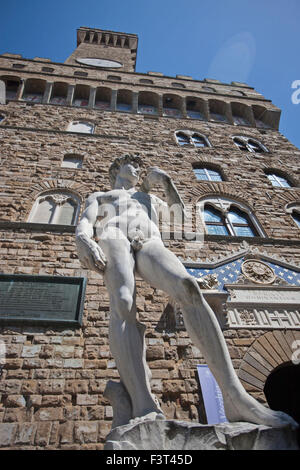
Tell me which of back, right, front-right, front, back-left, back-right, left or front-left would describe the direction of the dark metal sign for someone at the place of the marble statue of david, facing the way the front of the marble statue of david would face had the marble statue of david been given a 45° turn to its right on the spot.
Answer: right

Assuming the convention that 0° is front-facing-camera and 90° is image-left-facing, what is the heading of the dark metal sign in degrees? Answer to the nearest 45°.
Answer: approximately 0°

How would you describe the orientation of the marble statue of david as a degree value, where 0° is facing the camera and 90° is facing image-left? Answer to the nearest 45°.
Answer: approximately 0°
